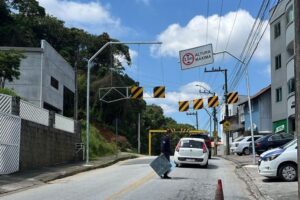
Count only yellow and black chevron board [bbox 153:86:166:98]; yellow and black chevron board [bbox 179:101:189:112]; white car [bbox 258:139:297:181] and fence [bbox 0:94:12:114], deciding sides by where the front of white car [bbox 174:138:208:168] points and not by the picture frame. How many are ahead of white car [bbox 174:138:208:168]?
2

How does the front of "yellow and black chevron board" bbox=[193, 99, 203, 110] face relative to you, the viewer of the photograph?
facing the viewer

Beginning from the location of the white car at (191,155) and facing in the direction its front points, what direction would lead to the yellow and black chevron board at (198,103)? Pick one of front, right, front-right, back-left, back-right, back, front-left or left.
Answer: front

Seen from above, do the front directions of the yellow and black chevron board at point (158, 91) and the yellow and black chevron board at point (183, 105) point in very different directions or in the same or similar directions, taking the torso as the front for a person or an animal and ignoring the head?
same or similar directions

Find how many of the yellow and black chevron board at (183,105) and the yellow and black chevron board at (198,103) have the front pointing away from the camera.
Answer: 0

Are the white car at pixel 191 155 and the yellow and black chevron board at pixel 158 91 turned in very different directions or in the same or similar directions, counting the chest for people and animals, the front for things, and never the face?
very different directions

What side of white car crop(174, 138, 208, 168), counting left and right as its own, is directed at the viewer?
back

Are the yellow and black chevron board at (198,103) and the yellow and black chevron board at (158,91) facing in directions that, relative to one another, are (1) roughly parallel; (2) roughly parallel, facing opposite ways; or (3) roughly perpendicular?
roughly parallel

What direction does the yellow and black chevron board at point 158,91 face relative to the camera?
toward the camera

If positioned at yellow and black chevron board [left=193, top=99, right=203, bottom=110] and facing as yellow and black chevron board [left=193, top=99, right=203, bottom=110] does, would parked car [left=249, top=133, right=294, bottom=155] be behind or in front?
in front

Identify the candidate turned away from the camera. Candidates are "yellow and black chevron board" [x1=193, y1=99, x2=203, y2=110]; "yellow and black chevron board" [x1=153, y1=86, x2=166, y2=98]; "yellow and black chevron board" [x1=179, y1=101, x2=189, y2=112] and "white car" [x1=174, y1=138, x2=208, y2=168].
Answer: the white car

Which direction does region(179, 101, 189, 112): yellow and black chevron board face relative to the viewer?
toward the camera

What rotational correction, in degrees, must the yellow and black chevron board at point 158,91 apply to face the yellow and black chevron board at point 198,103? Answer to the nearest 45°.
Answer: approximately 135° to its left

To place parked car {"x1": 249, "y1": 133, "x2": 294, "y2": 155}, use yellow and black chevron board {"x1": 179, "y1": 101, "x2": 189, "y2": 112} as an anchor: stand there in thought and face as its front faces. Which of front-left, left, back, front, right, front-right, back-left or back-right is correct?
front-left
